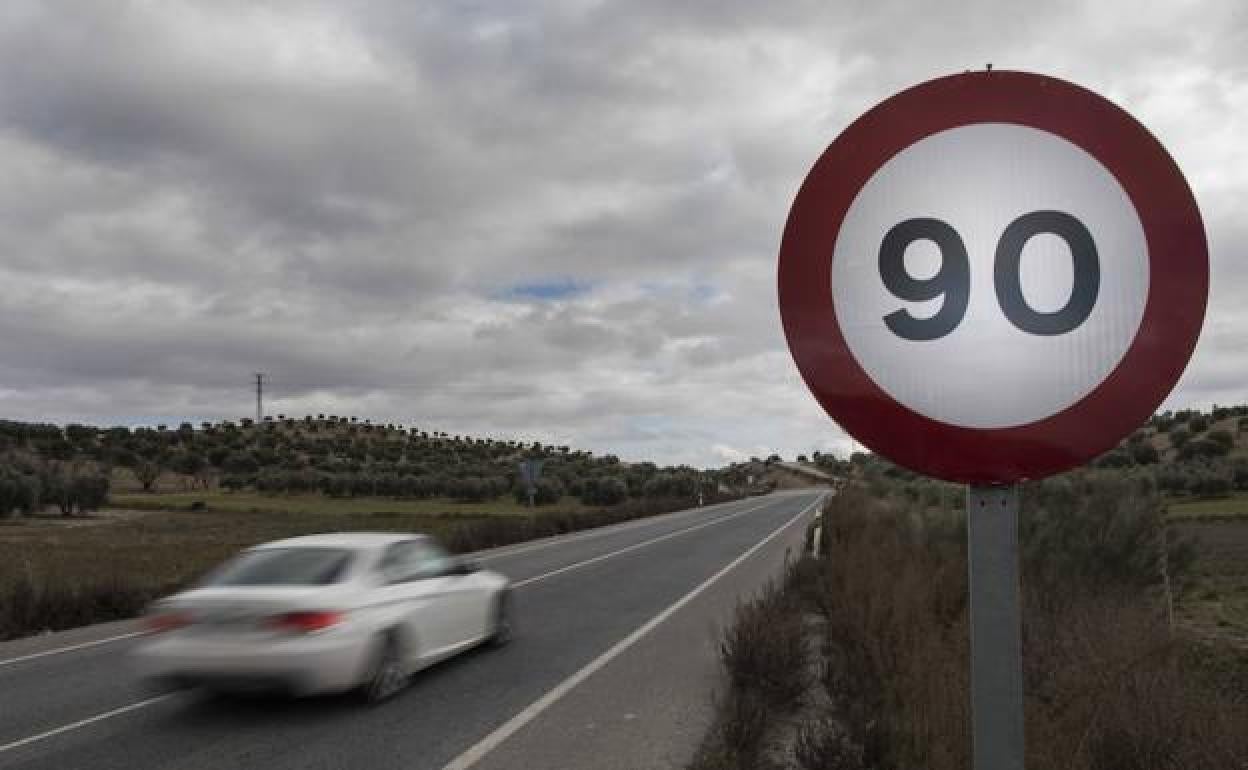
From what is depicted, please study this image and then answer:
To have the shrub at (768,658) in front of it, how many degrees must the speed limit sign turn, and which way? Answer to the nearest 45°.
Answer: approximately 180°

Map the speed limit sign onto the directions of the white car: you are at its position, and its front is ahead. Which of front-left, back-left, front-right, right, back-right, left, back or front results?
back-right

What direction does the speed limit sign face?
toward the camera

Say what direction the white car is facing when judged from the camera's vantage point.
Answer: facing away from the viewer and to the right of the viewer

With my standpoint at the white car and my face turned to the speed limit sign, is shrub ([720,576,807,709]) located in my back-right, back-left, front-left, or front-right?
front-left

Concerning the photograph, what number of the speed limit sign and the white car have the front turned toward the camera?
1

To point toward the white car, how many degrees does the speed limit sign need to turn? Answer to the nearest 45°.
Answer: approximately 135° to its right

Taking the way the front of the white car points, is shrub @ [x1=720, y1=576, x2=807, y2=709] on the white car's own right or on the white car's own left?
on the white car's own right

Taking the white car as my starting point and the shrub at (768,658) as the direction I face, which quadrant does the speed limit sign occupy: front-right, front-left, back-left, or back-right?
front-right

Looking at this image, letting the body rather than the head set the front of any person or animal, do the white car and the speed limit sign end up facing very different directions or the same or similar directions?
very different directions

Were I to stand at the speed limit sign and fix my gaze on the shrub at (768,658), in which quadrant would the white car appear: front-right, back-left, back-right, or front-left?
front-left

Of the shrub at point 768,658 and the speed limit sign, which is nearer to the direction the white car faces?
the shrub
